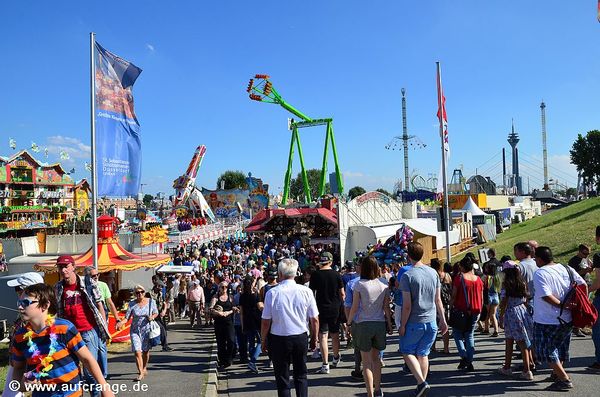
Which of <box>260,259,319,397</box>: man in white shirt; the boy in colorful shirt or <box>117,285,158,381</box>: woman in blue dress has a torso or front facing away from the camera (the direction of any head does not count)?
the man in white shirt

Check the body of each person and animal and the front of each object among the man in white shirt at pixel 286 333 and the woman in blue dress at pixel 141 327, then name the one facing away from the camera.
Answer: the man in white shirt

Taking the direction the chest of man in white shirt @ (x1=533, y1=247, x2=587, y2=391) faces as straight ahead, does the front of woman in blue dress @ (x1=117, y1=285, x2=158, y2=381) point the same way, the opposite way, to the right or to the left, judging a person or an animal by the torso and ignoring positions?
the opposite way

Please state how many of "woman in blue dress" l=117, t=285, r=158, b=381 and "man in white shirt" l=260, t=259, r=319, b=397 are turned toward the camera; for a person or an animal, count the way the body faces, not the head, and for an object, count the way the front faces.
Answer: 1

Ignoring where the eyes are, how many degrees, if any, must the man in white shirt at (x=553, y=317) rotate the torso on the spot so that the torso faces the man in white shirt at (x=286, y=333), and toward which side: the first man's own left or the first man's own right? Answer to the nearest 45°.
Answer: approximately 90° to the first man's own left

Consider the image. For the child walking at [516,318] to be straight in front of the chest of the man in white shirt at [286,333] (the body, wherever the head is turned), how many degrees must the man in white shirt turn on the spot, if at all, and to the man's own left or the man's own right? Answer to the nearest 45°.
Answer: approximately 45° to the man's own right

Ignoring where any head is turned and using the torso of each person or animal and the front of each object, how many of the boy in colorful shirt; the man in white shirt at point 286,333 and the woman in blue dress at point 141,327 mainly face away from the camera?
1

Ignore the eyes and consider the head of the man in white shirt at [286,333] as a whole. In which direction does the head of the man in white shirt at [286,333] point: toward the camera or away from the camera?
away from the camera

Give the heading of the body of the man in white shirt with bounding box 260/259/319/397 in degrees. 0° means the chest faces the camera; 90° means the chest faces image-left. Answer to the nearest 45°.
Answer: approximately 180°

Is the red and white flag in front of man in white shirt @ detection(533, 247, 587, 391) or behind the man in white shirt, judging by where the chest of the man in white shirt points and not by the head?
in front

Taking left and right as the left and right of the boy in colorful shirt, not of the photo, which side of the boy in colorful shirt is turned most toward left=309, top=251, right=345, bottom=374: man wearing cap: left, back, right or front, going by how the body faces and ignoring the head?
back

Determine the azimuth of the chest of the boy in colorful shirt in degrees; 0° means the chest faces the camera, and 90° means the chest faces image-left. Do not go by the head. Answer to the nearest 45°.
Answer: approximately 45°

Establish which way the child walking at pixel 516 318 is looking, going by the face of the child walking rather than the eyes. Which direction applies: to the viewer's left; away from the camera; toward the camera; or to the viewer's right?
away from the camera
